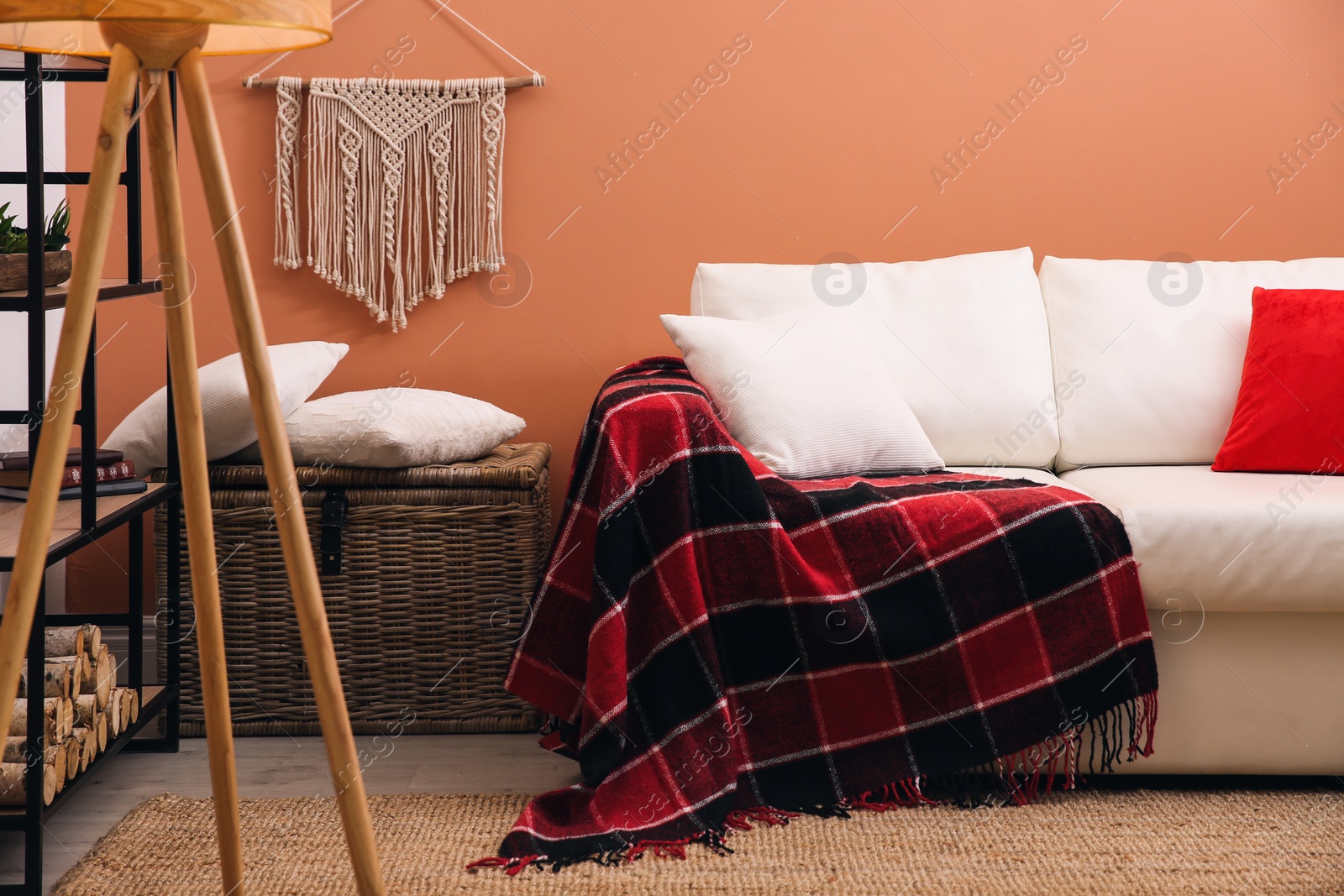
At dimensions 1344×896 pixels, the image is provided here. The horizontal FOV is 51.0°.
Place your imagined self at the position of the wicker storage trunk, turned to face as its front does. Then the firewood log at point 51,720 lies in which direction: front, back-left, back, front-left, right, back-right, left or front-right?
front-right

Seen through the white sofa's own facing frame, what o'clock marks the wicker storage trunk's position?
The wicker storage trunk is roughly at 2 o'clock from the white sofa.

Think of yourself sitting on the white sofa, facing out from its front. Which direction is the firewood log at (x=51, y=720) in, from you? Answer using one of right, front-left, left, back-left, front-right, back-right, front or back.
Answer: front-right

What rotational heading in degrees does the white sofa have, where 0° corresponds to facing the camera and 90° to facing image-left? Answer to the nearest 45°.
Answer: approximately 0°

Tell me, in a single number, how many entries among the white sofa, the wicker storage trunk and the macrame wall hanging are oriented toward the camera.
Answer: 3

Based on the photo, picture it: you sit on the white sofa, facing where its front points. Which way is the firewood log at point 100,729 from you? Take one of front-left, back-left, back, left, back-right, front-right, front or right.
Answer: front-right

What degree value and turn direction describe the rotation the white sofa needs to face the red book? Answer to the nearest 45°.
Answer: approximately 45° to its right

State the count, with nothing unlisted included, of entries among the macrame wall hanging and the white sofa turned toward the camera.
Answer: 2

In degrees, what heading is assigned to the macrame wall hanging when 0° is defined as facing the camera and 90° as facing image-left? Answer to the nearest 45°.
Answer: approximately 0°

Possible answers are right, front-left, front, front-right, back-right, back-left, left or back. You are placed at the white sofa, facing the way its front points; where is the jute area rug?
front

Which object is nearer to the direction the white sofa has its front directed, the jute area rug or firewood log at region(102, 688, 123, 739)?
the jute area rug
